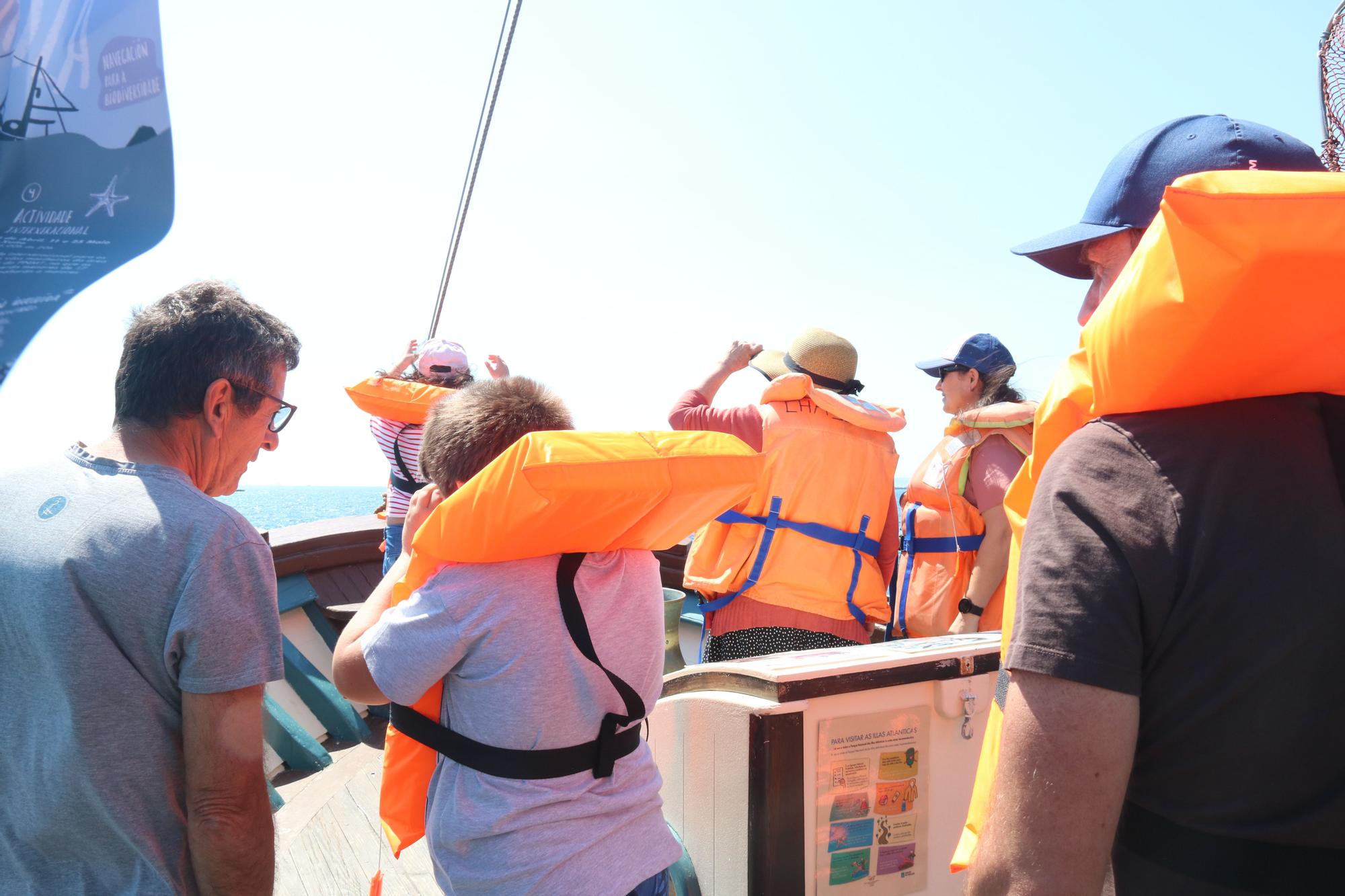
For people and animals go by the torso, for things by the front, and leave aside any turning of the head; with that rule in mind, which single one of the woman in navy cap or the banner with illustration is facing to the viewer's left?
the woman in navy cap

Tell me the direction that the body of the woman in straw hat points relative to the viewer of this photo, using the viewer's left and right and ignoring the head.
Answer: facing away from the viewer

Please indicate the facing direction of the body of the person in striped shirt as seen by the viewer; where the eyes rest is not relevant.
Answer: away from the camera

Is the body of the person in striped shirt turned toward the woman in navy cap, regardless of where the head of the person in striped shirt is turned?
no

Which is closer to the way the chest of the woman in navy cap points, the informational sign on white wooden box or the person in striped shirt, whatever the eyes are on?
the person in striped shirt

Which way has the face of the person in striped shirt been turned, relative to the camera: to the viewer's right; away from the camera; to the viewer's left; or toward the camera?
away from the camera

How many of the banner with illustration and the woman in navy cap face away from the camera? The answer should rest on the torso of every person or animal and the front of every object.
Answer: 0

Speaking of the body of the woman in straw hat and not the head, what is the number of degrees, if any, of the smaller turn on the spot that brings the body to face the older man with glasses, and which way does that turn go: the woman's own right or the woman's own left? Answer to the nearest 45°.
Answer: approximately 135° to the woman's own left

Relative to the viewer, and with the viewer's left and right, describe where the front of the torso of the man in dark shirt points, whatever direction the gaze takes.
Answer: facing away from the viewer and to the left of the viewer

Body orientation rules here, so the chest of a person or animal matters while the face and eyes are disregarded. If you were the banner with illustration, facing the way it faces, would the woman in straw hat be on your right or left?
on your left

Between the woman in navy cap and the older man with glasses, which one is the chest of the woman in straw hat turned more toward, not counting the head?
the woman in navy cap

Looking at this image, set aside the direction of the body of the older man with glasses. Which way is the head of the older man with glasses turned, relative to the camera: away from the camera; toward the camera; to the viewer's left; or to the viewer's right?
to the viewer's right

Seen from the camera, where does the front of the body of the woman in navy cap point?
to the viewer's left

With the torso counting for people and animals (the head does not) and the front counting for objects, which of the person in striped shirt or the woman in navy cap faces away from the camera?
the person in striped shirt

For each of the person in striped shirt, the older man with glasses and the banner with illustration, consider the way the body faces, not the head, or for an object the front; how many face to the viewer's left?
0
